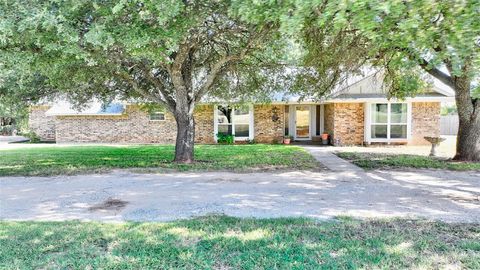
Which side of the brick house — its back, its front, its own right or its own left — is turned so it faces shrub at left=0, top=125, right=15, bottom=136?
right

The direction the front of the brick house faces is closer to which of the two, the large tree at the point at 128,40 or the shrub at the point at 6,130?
the large tree

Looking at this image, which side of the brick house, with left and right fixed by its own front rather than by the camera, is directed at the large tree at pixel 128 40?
front

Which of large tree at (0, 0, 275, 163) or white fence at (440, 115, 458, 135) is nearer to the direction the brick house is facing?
the large tree

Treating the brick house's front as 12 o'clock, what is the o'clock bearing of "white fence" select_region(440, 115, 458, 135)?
The white fence is roughly at 8 o'clock from the brick house.

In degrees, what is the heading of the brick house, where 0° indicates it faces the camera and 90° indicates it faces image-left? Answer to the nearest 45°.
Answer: approximately 0°
